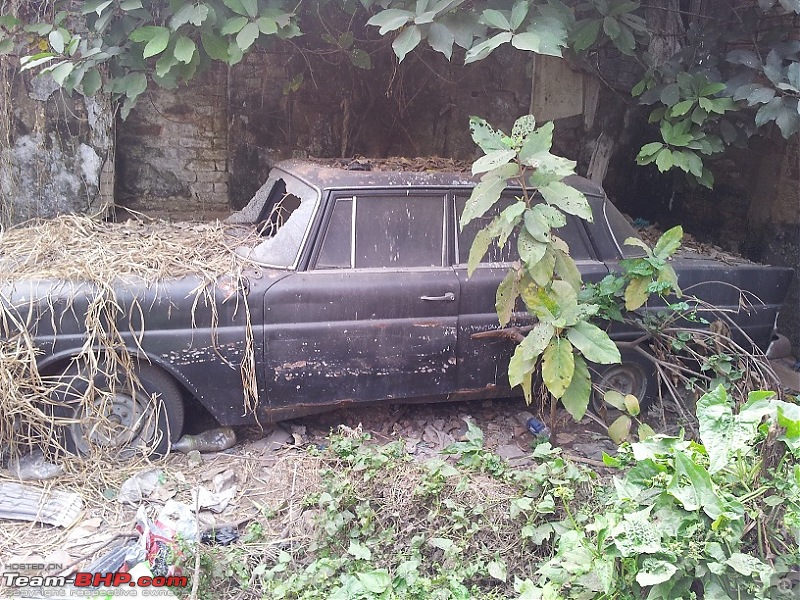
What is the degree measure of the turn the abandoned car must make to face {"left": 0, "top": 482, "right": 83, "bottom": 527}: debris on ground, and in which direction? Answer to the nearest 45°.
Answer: approximately 45° to its left

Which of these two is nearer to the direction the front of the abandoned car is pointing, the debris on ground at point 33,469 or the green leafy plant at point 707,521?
the debris on ground

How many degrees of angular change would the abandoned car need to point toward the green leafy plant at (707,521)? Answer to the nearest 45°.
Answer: approximately 135° to its left

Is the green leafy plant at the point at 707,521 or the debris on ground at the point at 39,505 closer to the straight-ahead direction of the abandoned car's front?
the debris on ground

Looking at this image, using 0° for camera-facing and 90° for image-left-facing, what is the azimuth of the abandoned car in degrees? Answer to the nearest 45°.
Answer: approximately 90°

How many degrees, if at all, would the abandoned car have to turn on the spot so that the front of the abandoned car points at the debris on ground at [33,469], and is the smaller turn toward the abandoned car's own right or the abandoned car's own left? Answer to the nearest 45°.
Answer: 0° — it already faces it

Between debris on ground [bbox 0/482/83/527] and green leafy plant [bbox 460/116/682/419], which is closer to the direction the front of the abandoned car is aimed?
the debris on ground
